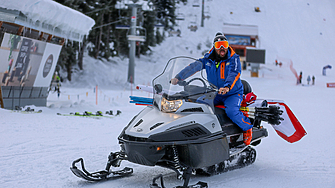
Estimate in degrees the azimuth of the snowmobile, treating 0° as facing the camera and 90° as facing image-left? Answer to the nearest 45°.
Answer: approximately 45°

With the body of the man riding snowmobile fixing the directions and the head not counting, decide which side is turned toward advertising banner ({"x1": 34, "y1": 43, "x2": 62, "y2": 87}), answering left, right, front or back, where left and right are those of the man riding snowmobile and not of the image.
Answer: right

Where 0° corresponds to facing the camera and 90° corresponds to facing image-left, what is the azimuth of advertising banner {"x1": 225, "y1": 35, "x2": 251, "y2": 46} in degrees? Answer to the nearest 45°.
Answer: approximately 0°

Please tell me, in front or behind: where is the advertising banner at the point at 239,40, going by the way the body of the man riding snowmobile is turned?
behind

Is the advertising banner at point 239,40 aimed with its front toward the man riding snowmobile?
yes

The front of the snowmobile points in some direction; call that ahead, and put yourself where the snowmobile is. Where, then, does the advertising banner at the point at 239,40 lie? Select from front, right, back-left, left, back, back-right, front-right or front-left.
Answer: back-right

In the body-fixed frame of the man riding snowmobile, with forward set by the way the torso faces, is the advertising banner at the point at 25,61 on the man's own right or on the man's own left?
on the man's own right

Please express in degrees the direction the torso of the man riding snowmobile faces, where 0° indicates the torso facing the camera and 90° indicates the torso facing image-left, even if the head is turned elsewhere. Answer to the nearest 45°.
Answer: approximately 45°
